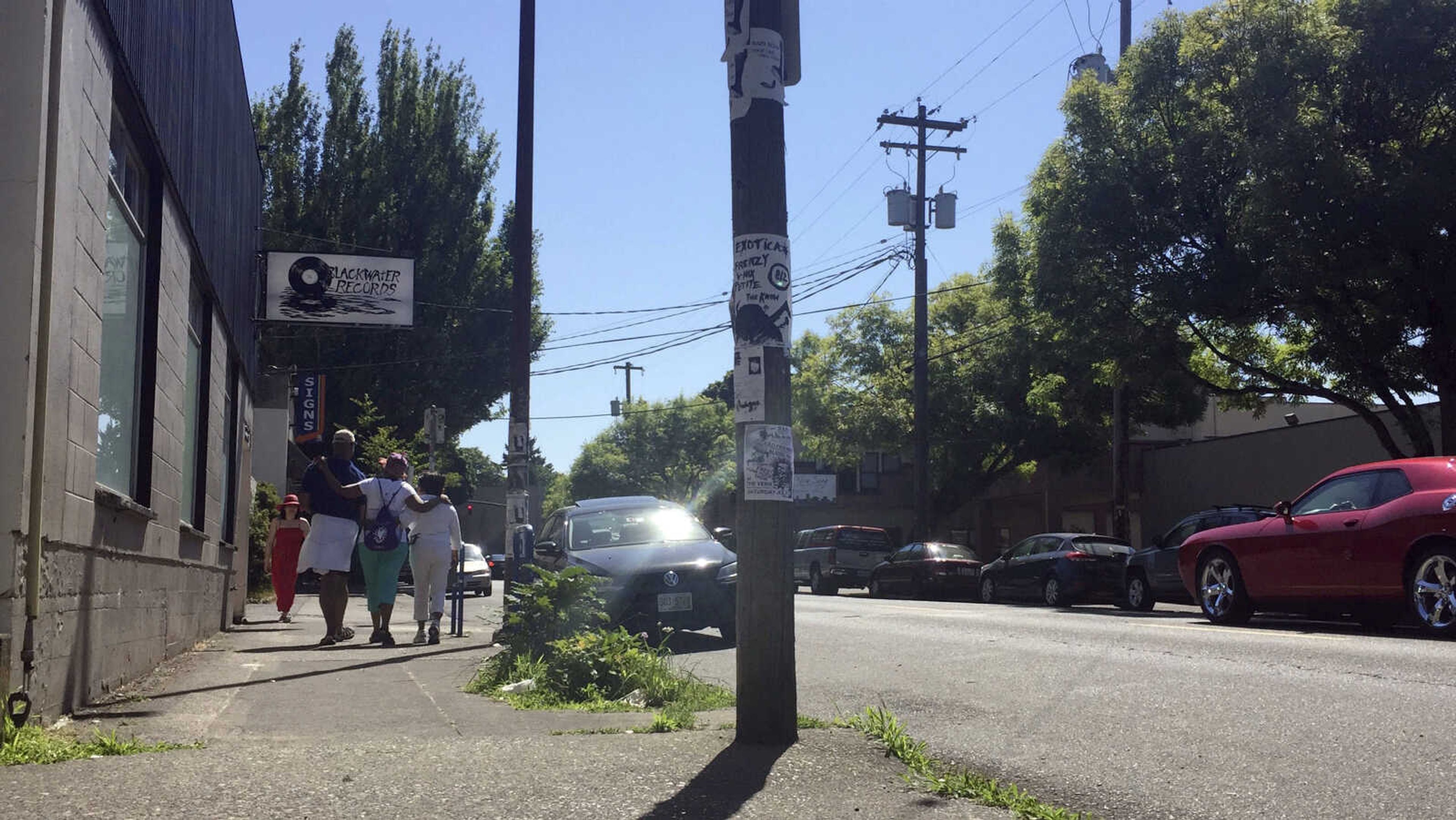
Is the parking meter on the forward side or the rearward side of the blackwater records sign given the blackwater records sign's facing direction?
on the forward side

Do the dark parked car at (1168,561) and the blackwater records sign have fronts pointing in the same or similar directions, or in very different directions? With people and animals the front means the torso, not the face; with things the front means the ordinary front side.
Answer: very different directions

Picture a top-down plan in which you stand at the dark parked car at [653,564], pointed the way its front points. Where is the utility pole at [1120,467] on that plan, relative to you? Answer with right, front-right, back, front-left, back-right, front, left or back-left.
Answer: back-left

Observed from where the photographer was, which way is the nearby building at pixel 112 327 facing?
facing to the right of the viewer

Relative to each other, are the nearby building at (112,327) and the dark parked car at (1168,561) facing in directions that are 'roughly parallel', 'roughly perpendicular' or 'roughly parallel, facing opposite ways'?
roughly perpendicular

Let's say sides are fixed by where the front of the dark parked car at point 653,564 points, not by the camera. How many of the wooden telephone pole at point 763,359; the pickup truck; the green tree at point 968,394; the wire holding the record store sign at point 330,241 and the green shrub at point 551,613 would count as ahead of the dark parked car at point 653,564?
2

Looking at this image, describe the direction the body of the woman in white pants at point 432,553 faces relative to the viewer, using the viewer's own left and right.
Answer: facing away from the viewer

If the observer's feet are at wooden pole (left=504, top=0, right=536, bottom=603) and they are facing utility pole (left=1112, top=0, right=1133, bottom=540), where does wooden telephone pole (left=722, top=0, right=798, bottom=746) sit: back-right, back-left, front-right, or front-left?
back-right

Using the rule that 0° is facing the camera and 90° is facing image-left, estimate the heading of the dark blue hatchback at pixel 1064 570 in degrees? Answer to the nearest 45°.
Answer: approximately 135°

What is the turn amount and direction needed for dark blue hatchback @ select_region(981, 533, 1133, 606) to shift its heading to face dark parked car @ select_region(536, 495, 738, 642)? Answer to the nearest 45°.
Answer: approximately 135° to its left

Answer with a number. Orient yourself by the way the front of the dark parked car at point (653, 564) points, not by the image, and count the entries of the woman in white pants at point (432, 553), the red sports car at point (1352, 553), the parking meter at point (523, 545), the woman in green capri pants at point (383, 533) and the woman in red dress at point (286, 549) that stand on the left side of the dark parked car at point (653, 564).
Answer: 1

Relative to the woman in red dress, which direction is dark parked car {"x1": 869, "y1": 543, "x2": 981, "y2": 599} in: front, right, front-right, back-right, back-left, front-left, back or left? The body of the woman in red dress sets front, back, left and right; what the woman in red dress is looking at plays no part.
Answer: back-left

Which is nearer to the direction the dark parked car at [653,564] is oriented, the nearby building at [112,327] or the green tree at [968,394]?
the nearby building
